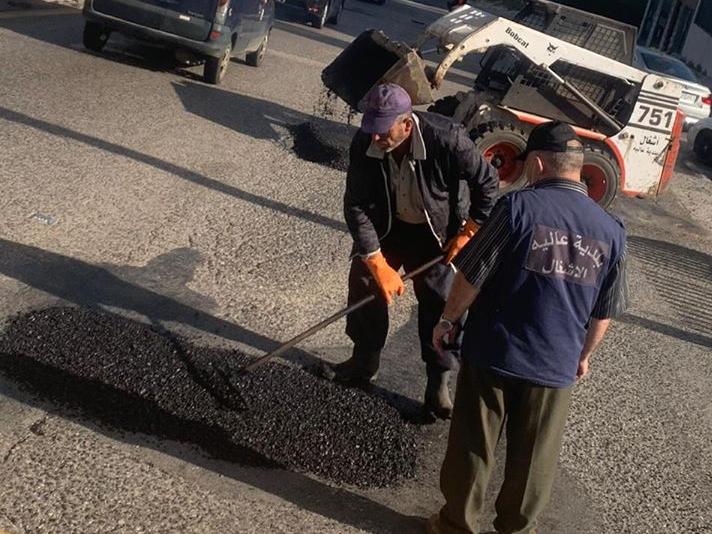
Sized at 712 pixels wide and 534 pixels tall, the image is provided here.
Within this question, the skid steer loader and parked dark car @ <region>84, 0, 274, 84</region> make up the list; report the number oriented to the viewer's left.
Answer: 1

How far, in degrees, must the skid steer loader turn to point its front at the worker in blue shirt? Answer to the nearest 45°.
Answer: approximately 90° to its left

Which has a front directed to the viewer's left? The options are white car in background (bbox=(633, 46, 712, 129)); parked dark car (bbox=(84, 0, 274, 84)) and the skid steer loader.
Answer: the skid steer loader

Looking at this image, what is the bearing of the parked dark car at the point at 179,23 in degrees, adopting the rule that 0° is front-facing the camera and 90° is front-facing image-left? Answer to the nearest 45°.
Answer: approximately 225°

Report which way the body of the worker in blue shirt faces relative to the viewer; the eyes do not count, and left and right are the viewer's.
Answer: facing away from the viewer and to the left of the viewer

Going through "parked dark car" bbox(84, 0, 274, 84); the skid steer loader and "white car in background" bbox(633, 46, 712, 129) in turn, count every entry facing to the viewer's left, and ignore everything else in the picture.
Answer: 1

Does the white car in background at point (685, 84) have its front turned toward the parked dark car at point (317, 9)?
no

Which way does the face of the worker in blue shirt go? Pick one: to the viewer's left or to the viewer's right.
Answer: to the viewer's left

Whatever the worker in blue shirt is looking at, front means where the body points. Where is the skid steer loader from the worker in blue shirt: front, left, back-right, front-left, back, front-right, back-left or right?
front-right

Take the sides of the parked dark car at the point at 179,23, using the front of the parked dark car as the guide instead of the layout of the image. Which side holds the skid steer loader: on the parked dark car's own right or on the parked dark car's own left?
on the parked dark car's own right

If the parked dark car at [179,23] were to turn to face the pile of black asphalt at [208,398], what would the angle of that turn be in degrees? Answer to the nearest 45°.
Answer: approximately 135° to its right

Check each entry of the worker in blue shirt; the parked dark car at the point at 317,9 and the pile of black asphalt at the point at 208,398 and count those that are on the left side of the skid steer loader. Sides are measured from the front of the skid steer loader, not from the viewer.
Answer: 2
